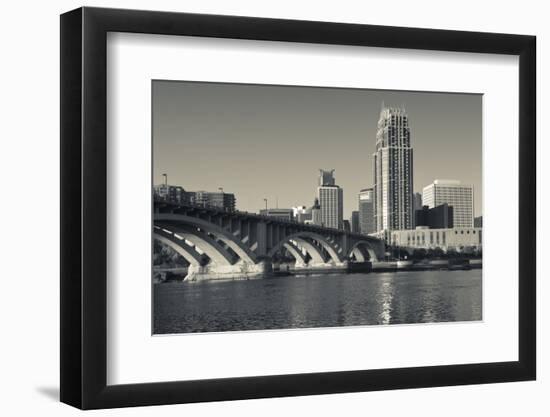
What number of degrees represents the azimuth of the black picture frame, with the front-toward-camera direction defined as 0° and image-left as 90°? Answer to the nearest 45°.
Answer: approximately 315°
